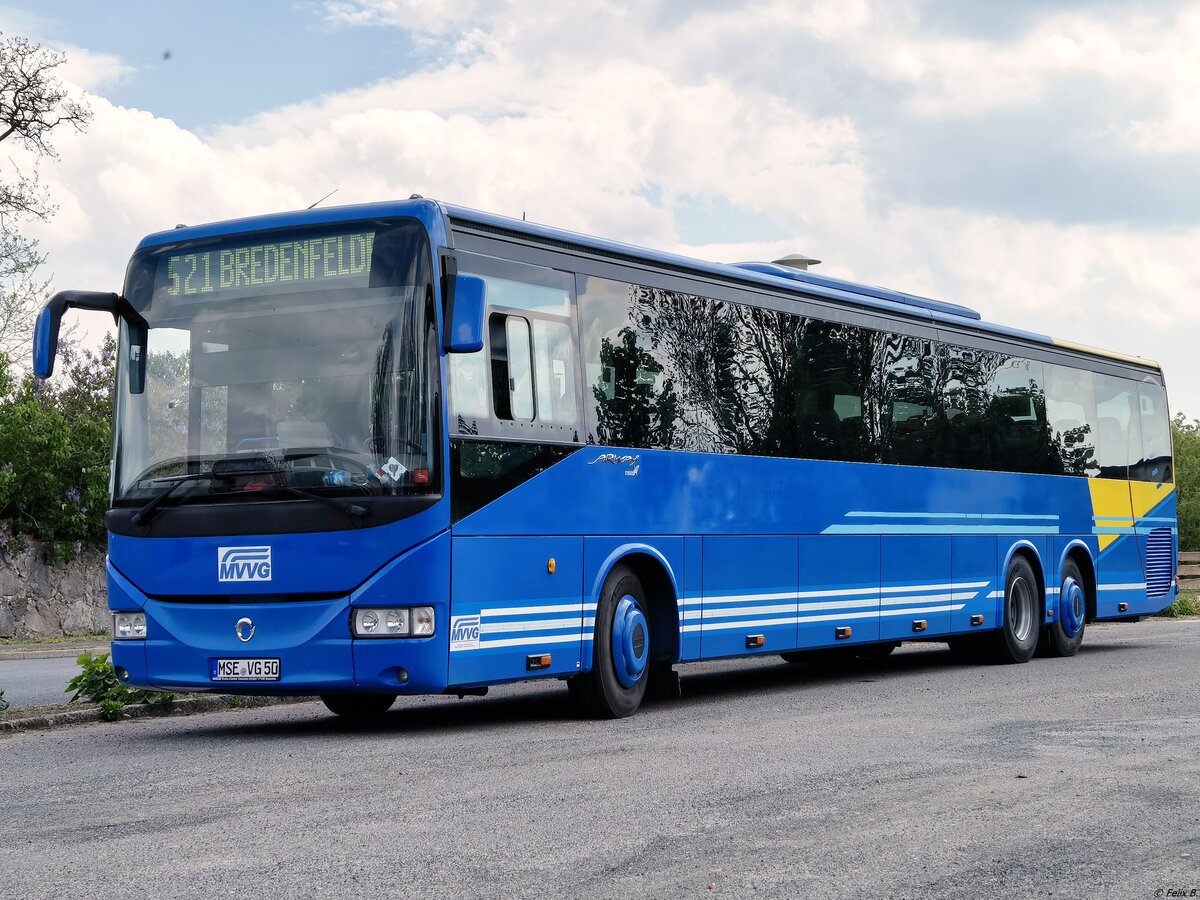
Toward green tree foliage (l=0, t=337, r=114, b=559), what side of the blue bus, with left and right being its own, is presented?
right

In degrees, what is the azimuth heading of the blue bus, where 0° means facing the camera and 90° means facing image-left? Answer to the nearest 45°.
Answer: approximately 45°
